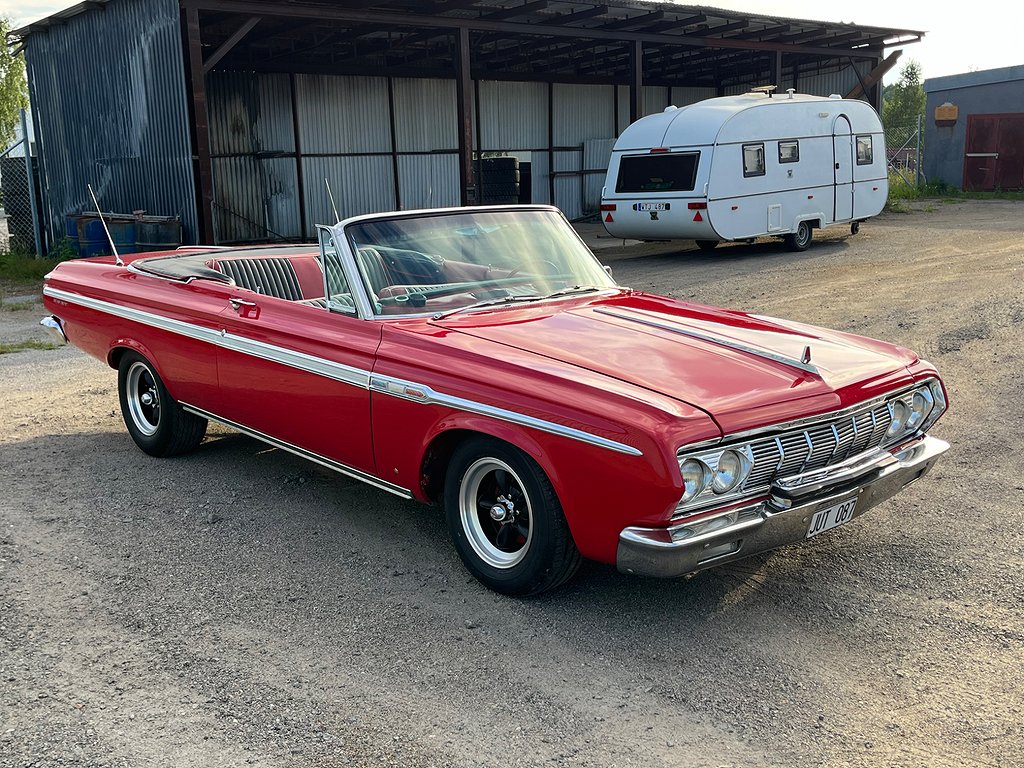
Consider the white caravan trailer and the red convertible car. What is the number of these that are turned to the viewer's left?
0

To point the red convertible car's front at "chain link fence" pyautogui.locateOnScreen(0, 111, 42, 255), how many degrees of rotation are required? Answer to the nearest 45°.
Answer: approximately 180°

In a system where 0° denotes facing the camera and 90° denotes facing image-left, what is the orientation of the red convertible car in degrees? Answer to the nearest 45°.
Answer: approximately 315°

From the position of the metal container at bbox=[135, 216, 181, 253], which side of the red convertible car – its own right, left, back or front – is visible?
back

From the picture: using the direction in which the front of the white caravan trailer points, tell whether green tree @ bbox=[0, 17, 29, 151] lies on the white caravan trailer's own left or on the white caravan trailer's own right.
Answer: on the white caravan trailer's own left

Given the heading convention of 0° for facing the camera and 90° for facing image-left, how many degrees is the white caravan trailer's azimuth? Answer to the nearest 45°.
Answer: approximately 225°

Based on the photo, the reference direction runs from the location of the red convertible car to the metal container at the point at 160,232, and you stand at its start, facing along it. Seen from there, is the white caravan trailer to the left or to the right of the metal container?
right

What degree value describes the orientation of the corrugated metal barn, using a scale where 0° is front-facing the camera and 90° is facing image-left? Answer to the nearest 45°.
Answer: approximately 315°

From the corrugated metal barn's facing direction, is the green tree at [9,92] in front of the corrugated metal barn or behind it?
behind

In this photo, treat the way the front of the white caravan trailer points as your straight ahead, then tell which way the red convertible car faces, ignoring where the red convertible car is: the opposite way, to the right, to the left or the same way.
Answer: to the right

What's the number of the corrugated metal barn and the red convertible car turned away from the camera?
0

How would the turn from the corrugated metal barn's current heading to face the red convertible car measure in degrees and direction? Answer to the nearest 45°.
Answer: approximately 45° to its right
